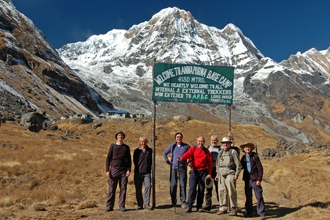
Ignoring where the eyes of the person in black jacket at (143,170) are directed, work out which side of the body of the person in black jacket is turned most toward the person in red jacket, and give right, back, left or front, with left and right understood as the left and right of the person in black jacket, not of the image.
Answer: left

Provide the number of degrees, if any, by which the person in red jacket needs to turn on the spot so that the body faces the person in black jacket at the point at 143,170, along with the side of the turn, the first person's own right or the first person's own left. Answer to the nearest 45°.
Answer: approximately 90° to the first person's own right

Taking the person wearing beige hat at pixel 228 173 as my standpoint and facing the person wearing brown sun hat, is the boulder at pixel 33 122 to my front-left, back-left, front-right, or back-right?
back-left

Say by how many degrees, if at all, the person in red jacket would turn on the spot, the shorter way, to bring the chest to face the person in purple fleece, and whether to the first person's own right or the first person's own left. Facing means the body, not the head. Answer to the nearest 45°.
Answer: approximately 135° to the first person's own right

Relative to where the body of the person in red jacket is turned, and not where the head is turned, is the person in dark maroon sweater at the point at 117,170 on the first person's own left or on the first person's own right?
on the first person's own right
